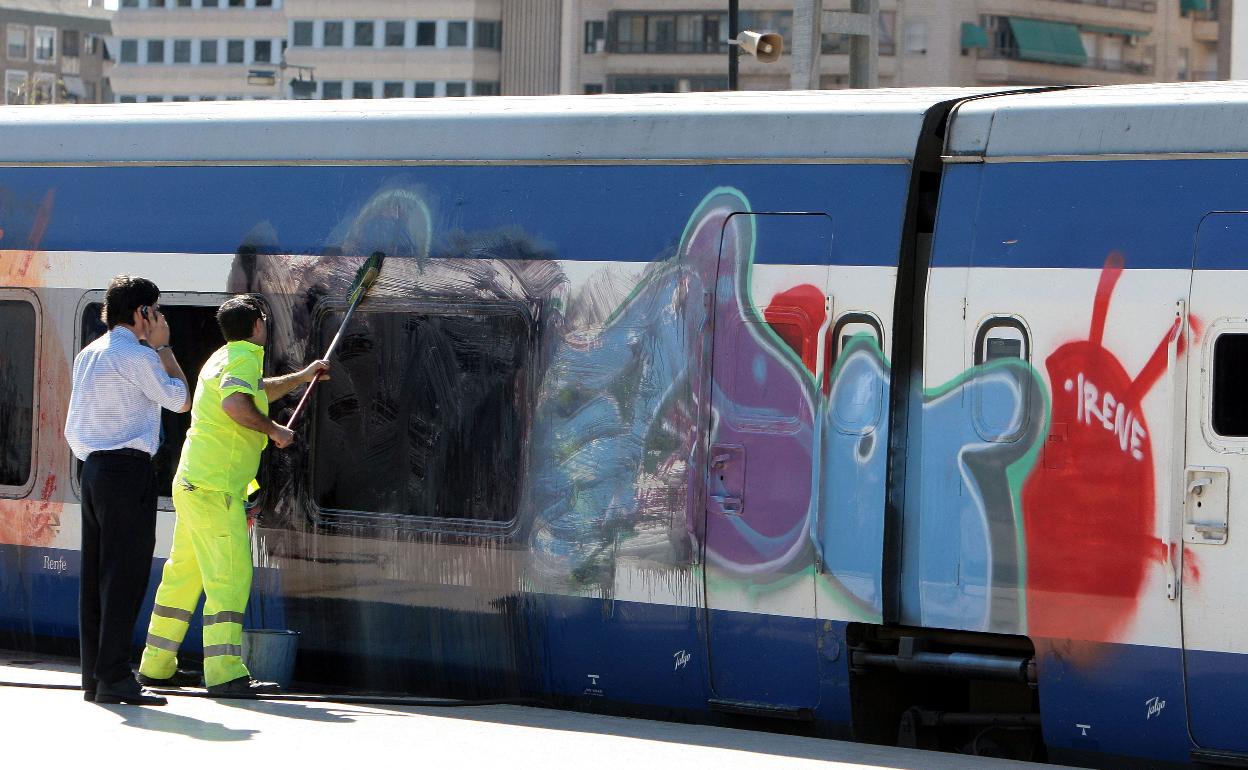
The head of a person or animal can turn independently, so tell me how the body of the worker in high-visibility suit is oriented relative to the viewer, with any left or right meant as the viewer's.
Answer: facing away from the viewer and to the right of the viewer

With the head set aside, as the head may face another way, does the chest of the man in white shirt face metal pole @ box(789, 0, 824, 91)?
yes

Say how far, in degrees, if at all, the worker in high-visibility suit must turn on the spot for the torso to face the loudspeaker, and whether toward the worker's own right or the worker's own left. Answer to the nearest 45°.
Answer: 0° — they already face it

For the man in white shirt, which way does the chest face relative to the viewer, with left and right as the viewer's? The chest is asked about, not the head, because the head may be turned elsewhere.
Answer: facing away from the viewer and to the right of the viewer

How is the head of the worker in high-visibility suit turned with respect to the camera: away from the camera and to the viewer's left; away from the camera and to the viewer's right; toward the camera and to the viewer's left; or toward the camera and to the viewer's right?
away from the camera and to the viewer's right
